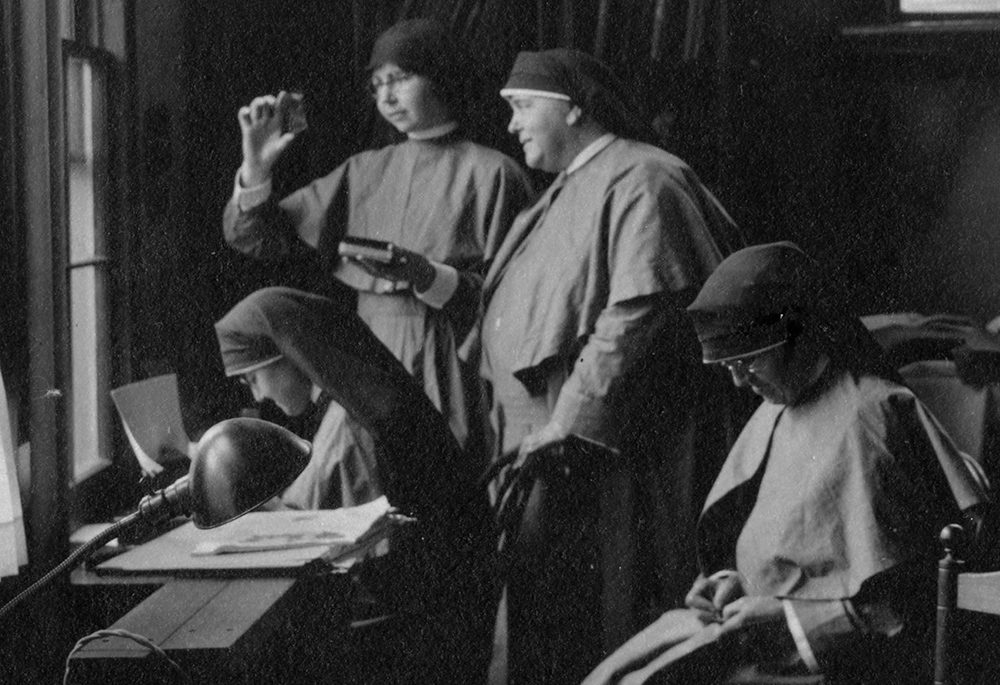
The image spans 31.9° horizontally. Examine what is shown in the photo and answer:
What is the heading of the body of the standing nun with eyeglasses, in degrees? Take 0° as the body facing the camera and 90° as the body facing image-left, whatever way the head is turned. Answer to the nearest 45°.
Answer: approximately 45°

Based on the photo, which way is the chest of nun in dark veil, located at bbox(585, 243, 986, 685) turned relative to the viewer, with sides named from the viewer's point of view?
facing the viewer and to the left of the viewer

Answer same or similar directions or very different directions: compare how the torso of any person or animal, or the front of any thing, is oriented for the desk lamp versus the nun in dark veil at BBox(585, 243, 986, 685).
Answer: very different directions

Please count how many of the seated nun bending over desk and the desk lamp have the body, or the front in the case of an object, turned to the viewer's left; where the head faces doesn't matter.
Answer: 1

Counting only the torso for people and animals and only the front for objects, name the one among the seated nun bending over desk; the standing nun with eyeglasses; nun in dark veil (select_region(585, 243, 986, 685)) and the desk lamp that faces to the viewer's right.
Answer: the desk lamp

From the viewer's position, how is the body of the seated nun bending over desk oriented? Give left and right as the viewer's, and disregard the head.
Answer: facing to the left of the viewer

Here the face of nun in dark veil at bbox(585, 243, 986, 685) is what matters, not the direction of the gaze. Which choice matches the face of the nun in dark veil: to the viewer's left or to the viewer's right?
to the viewer's left

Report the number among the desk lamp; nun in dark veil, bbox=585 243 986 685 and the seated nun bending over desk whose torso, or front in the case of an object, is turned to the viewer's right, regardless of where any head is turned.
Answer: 1

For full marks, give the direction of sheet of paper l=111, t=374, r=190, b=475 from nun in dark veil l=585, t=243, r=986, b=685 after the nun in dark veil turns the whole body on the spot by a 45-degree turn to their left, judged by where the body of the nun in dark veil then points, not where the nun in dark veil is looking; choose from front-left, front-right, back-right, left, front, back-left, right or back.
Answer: right

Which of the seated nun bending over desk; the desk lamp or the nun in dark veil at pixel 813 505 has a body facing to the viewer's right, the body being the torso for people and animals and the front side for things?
the desk lamp

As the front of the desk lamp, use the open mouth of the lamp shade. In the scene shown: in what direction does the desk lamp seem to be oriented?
to the viewer's right
